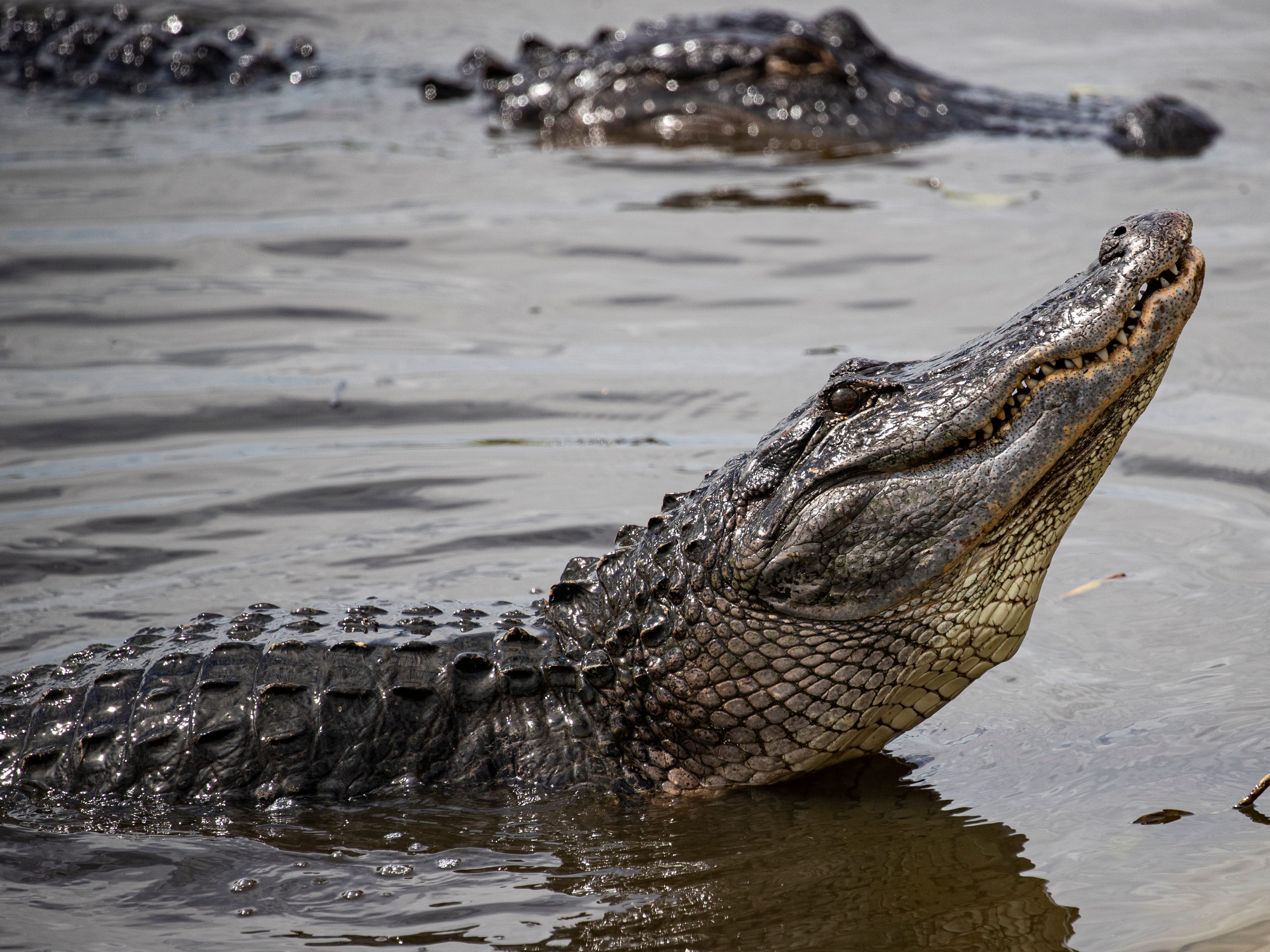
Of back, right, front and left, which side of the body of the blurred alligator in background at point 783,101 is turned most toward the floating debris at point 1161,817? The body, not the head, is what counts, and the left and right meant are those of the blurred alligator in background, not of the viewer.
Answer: right

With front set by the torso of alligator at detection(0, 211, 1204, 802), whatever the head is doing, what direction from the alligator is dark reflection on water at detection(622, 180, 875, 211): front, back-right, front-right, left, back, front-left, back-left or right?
left

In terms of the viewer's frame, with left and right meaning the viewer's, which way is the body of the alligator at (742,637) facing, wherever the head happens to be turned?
facing to the right of the viewer

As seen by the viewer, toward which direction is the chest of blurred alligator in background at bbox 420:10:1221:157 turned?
to the viewer's right

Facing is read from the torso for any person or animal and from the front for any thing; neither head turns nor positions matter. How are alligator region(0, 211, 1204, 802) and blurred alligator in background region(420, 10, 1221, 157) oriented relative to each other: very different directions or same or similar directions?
same or similar directions

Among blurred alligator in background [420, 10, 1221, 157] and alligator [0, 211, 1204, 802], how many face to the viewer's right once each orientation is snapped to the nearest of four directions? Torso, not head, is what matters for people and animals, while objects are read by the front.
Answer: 2
